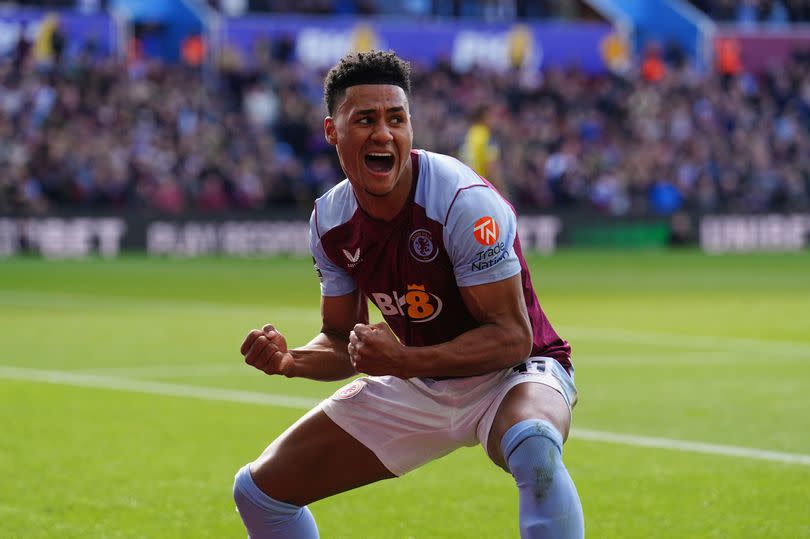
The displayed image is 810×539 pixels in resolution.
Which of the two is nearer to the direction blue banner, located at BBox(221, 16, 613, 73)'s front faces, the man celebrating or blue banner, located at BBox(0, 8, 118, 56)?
the man celebrating

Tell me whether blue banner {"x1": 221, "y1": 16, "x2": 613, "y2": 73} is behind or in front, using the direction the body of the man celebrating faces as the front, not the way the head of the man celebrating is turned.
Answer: behind

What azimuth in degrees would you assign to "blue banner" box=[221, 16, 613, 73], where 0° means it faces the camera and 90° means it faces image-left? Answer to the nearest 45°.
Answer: approximately 0°

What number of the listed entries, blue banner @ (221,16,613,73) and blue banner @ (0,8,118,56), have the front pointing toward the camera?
2

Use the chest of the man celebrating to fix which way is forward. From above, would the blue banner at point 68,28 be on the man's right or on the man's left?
on the man's right

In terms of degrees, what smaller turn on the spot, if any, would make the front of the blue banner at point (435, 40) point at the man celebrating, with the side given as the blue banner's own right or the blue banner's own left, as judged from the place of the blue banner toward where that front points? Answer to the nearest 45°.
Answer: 0° — it already faces them

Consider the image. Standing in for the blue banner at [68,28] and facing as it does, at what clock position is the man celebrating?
The man celebrating is roughly at 12 o'clock from the blue banner.

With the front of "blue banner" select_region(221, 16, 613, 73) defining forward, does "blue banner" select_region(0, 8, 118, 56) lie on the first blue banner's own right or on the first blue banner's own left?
on the first blue banner's own right
